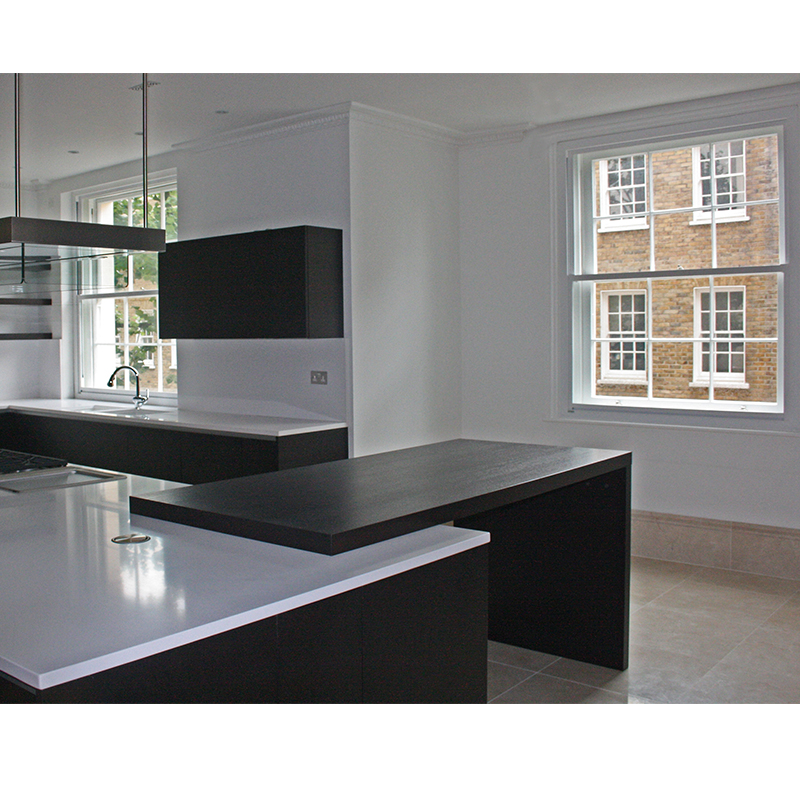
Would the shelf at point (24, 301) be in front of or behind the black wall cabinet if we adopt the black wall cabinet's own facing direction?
in front

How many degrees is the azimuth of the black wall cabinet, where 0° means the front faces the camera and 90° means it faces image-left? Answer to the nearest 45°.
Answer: approximately 45°

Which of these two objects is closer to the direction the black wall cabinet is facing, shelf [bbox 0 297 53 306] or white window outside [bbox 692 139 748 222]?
the shelf

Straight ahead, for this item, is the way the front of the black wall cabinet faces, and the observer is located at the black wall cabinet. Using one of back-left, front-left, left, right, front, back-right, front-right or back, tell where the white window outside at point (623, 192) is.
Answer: back-left

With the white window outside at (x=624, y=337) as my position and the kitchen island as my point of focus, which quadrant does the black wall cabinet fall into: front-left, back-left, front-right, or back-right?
front-right

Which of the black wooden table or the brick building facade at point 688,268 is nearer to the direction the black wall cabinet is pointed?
the black wooden table

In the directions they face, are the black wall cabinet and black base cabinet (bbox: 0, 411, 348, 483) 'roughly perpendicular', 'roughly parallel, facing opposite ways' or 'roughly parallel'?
roughly parallel

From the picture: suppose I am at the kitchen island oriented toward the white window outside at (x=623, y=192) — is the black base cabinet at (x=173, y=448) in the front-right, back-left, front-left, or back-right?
front-left
